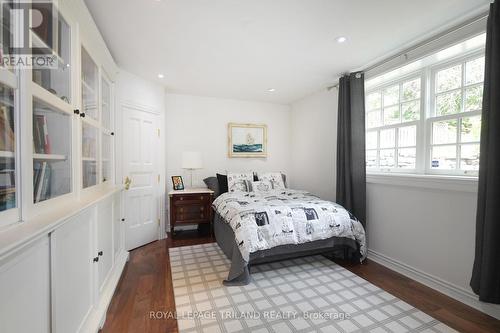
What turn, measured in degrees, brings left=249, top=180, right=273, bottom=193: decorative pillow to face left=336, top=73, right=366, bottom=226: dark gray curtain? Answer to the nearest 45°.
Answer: approximately 45° to its left

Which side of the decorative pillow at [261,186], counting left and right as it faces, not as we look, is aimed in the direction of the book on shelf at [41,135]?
front

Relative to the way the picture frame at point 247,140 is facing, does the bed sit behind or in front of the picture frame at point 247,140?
in front

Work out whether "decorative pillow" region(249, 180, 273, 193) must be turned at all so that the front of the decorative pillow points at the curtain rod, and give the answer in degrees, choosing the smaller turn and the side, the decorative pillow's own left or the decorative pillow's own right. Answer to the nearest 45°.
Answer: approximately 45° to the decorative pillow's own left

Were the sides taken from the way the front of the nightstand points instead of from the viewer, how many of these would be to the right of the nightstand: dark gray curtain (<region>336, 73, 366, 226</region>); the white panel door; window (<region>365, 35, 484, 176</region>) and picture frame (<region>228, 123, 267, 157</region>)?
1

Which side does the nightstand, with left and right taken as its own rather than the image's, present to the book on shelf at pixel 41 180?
front

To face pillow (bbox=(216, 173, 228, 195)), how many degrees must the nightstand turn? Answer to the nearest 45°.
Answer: approximately 90° to its left

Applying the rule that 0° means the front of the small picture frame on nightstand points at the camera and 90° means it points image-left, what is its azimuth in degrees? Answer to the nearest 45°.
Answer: approximately 0°

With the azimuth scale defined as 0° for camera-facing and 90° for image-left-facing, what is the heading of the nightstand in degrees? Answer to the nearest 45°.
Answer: approximately 0°

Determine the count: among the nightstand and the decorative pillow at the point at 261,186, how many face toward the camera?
2
